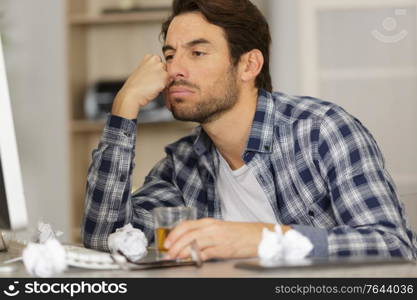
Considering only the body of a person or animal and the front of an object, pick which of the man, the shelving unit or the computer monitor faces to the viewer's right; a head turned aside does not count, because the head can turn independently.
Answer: the computer monitor

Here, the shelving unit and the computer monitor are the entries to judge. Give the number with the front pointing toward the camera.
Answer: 1

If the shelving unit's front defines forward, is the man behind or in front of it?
in front

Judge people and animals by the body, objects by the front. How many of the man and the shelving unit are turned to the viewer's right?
0

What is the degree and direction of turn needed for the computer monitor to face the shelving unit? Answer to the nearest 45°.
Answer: approximately 90° to its left

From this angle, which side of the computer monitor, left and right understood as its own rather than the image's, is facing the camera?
right

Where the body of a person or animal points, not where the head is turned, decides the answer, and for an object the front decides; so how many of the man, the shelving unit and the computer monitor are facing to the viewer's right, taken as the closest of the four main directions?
1

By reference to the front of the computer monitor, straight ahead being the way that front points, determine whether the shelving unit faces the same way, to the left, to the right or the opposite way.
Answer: to the right

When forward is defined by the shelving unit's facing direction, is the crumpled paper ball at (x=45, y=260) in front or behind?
in front

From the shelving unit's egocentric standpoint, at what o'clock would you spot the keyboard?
The keyboard is roughly at 12 o'clock from the shelving unit.

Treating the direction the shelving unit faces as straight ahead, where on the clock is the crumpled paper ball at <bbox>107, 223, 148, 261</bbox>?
The crumpled paper ball is roughly at 12 o'clock from the shelving unit.

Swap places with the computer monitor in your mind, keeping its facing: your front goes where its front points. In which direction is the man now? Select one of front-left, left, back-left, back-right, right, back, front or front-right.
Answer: front-left
